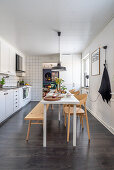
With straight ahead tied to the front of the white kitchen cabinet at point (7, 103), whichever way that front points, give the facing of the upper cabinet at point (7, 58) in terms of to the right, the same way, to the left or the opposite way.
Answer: the same way

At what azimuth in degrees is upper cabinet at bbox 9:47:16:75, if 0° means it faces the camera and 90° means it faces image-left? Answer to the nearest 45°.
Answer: approximately 270°

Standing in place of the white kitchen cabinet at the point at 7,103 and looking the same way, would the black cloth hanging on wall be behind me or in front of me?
in front

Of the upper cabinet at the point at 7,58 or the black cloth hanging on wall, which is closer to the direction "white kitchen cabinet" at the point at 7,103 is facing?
the black cloth hanging on wall

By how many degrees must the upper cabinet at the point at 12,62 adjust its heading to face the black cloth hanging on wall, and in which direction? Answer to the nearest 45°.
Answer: approximately 45° to its right

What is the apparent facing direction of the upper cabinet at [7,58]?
to the viewer's right

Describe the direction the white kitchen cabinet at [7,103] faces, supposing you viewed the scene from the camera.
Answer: facing to the right of the viewer

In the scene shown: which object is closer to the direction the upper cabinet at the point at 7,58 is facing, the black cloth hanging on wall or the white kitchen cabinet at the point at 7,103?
the black cloth hanging on wall

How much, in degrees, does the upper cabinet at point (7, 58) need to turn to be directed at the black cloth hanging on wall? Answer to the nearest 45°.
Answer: approximately 45° to its right

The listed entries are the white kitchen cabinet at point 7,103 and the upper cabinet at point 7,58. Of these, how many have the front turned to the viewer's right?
2
